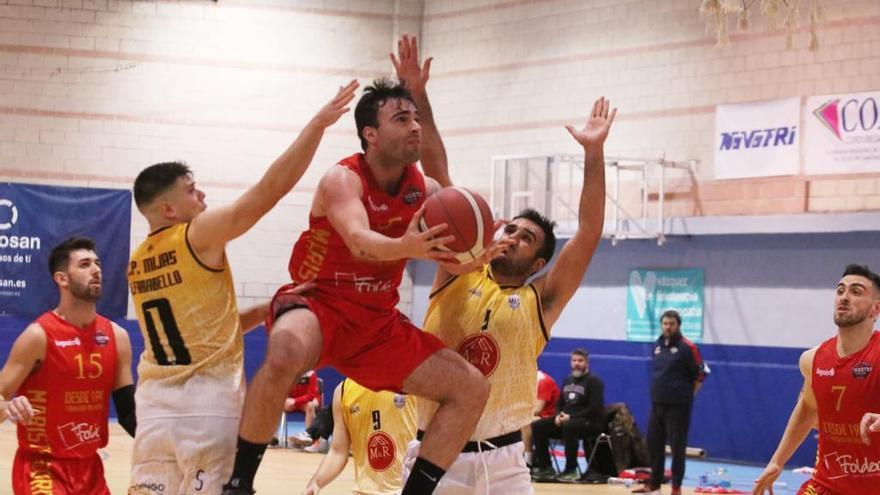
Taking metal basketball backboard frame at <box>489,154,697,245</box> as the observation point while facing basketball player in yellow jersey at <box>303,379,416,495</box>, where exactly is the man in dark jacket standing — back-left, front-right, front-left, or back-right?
front-left

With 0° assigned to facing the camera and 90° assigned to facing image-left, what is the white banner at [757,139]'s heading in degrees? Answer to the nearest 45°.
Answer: approximately 0°

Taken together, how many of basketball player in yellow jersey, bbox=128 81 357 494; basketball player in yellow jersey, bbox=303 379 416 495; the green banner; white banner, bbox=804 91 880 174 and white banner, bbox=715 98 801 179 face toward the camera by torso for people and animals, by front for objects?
4

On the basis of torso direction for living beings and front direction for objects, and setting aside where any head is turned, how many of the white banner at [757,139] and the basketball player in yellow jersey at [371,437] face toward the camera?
2

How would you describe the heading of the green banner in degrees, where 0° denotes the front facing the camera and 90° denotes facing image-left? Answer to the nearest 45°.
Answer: approximately 0°

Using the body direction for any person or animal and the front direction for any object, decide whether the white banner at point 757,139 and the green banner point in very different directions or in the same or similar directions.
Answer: same or similar directions

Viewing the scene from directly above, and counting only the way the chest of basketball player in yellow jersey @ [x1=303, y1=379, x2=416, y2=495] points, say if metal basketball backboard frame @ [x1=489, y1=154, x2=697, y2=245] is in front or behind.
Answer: behind

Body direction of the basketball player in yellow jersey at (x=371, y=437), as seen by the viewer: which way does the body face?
toward the camera

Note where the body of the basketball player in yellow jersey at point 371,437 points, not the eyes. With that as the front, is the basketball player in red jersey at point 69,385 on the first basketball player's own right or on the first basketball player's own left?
on the first basketball player's own right

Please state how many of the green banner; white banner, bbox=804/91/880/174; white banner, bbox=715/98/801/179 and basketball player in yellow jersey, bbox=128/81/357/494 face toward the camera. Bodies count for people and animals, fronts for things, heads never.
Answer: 3

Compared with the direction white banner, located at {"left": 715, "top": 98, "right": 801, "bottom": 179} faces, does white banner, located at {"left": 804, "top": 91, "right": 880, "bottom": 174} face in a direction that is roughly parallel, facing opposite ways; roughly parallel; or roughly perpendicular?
roughly parallel

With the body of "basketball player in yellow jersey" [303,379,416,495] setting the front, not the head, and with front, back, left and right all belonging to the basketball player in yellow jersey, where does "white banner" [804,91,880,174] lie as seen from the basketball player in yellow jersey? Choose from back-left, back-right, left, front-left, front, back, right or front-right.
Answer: back-left

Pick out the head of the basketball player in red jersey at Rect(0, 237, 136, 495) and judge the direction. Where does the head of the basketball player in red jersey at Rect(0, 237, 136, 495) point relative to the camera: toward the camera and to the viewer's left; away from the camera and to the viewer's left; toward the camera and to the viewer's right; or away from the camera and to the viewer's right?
toward the camera and to the viewer's right

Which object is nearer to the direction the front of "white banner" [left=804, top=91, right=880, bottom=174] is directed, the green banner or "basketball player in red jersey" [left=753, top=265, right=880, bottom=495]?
the basketball player in red jersey

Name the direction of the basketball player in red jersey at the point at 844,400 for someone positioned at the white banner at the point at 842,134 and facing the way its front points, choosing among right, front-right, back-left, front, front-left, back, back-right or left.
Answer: front

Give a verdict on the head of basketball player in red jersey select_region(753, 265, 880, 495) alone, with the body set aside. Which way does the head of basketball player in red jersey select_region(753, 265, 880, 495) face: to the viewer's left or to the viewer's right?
to the viewer's left
